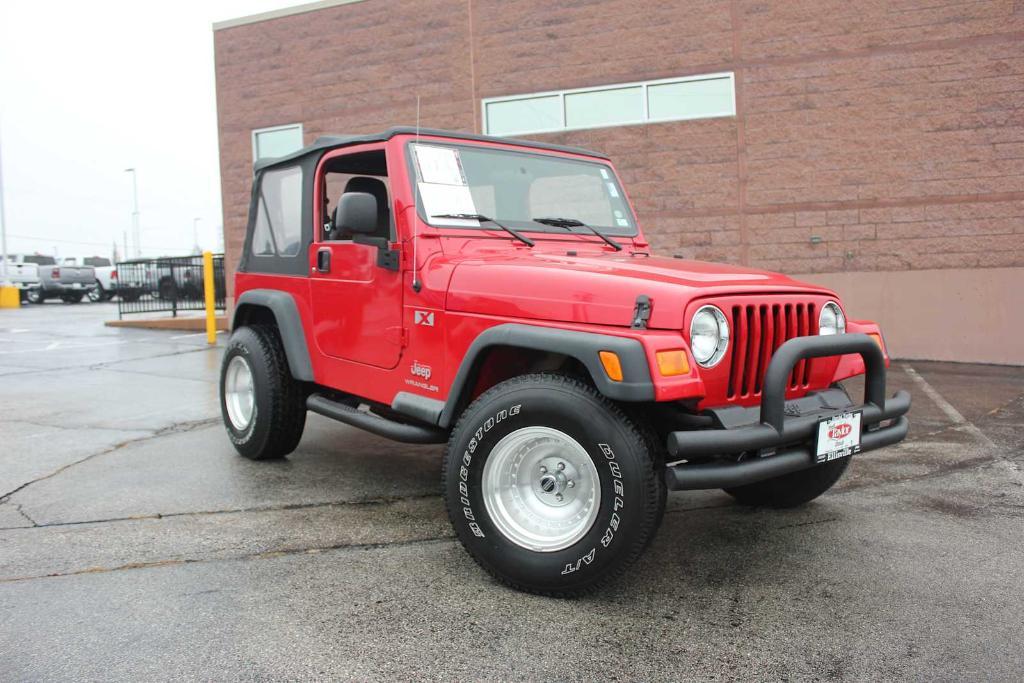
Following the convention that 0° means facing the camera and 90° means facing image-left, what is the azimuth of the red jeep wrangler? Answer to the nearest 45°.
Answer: approximately 315°

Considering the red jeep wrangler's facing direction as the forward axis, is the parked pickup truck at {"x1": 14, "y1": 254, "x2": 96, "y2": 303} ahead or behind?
behind

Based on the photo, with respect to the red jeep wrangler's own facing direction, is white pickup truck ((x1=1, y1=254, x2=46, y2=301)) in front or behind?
behind

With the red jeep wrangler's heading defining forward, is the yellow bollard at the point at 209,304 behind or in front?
behind

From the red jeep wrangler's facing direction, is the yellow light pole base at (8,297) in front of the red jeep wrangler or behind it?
behind

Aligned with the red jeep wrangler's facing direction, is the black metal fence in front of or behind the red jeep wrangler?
behind
